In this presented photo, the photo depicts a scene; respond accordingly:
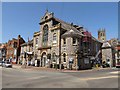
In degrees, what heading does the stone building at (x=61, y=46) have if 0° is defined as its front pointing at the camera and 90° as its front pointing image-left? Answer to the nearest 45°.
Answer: approximately 45°

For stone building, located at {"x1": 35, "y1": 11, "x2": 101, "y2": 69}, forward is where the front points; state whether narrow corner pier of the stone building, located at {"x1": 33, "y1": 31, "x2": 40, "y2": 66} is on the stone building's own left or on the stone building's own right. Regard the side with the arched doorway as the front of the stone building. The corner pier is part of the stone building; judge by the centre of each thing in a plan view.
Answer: on the stone building's own right
